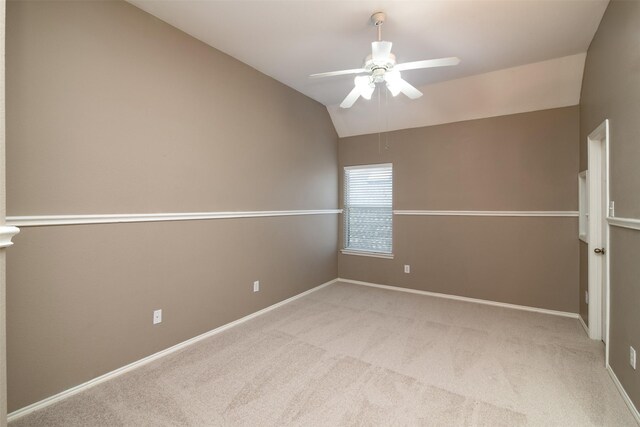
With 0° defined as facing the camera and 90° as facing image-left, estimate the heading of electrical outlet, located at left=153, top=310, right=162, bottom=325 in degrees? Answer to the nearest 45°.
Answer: approximately 315°
